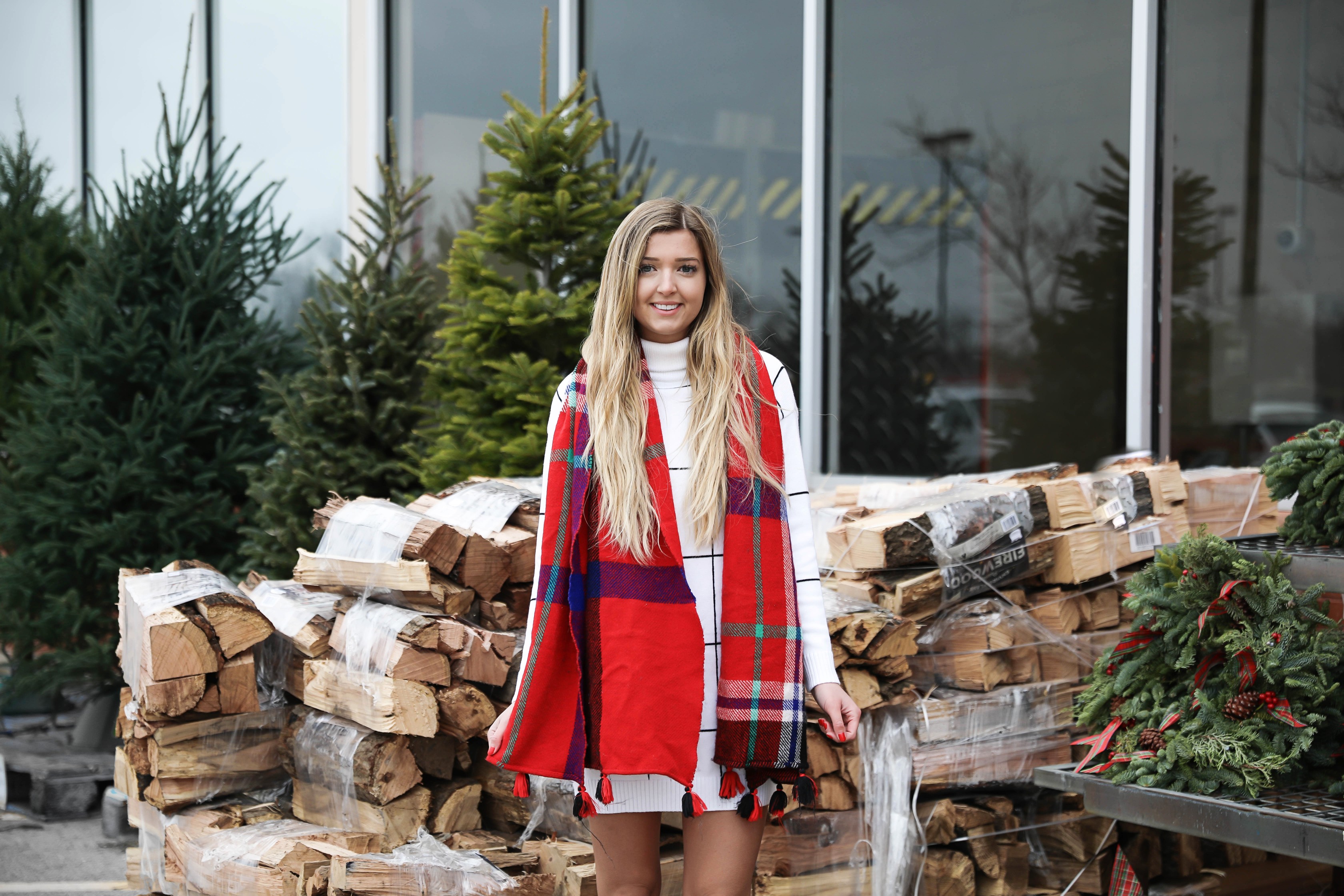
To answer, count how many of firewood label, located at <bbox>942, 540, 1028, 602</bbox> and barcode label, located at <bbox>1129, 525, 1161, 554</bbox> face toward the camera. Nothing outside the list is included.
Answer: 2

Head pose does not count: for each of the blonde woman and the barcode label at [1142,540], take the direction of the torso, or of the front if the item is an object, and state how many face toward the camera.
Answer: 2

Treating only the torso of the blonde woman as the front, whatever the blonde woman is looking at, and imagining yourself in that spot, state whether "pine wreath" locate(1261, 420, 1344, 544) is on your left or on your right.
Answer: on your left

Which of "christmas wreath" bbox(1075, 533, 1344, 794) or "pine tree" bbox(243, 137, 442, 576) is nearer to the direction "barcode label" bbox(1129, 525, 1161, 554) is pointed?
the christmas wreath

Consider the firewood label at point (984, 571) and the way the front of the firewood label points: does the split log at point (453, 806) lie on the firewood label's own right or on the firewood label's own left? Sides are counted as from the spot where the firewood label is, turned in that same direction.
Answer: on the firewood label's own right

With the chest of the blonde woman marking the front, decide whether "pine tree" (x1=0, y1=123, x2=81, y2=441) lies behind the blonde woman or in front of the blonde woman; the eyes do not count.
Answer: behind

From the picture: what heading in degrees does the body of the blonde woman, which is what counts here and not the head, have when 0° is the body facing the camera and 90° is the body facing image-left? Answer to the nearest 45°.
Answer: approximately 0°
